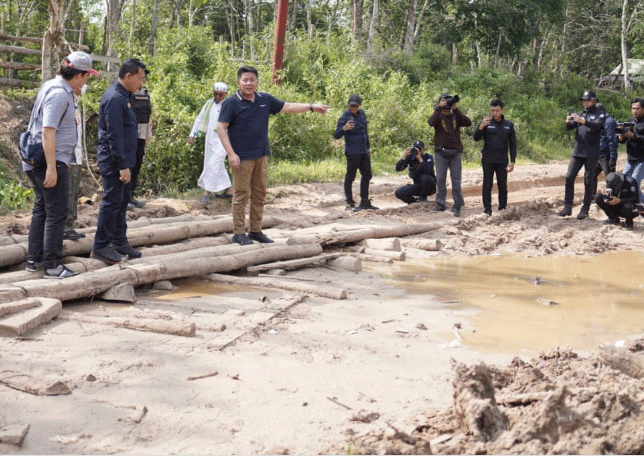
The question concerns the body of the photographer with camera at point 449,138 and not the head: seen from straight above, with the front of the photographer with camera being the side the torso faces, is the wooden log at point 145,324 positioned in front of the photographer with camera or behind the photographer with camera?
in front

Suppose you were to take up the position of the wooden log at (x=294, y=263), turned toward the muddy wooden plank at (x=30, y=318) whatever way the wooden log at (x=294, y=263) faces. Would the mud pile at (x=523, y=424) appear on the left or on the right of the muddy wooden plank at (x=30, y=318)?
left

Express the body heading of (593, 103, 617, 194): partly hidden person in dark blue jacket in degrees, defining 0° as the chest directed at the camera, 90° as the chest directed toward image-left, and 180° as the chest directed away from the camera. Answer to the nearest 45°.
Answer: approximately 45°

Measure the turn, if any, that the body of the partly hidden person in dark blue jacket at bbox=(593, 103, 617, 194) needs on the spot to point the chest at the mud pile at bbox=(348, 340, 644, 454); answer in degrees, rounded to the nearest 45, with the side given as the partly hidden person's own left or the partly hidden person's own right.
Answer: approximately 45° to the partly hidden person's own left

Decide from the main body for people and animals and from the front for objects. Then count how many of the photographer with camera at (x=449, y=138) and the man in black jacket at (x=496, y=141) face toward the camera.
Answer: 2

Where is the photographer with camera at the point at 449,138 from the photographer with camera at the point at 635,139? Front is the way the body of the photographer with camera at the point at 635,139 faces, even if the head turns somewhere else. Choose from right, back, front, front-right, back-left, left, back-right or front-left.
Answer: front-right

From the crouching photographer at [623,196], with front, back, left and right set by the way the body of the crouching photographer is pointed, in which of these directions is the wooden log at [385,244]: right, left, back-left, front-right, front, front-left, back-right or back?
front

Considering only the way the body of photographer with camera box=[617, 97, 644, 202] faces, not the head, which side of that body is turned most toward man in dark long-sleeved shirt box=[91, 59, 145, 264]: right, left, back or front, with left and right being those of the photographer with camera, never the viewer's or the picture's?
front

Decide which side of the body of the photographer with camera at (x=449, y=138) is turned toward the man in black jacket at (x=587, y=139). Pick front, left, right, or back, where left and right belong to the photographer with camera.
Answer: left

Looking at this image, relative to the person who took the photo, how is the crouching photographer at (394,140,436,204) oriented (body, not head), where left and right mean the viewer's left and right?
facing the viewer and to the left of the viewer

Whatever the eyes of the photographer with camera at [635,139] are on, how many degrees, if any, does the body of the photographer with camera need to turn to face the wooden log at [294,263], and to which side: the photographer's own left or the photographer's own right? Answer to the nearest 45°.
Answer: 0° — they already face it

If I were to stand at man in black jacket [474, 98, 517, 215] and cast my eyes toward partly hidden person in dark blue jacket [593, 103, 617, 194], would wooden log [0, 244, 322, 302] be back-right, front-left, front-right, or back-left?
back-right

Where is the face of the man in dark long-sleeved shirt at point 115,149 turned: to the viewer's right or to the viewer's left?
to the viewer's right
